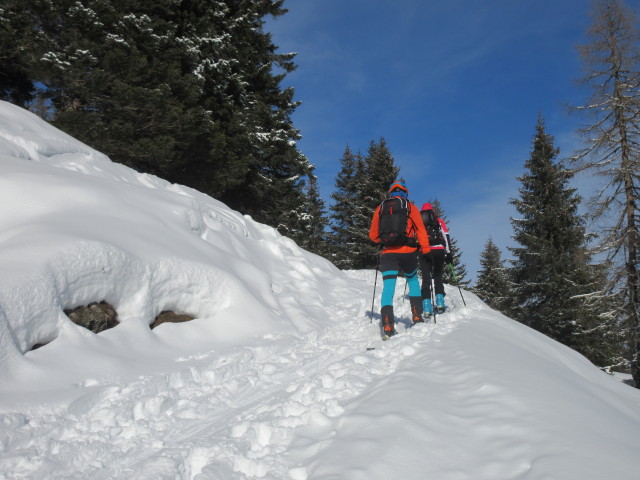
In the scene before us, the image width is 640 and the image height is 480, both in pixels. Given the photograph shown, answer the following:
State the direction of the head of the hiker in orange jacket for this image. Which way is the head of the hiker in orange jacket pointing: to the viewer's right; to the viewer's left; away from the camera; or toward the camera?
away from the camera

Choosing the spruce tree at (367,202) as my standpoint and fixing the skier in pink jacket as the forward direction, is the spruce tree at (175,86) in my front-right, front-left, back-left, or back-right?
front-right

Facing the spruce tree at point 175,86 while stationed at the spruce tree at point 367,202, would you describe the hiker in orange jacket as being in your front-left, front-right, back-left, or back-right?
front-left

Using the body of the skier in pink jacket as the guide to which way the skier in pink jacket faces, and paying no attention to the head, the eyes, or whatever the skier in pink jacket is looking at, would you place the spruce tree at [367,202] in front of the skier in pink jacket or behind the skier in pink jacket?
in front

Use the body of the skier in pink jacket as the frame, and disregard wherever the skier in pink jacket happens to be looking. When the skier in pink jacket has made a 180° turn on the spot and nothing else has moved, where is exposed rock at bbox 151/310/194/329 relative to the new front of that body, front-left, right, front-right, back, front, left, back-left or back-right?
front-right

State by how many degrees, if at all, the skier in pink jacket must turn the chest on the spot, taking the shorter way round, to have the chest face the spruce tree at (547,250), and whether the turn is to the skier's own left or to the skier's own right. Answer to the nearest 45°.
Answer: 0° — they already face it

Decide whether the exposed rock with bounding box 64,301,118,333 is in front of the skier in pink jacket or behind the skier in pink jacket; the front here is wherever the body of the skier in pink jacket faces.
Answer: behind

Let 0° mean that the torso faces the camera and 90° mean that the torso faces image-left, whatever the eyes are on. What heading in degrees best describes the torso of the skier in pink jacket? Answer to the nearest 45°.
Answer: approximately 180°

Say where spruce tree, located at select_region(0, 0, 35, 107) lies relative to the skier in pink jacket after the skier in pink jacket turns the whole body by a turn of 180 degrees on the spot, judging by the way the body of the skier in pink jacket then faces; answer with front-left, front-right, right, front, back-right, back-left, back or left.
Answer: right

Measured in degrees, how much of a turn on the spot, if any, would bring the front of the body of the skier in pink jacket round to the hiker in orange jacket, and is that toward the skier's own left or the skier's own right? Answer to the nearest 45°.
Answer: approximately 180°
